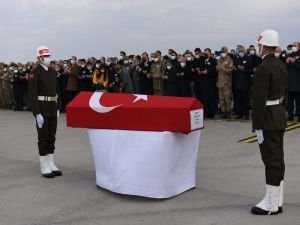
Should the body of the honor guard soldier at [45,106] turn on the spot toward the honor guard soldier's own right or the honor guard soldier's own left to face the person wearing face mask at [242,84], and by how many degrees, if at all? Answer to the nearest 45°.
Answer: approximately 90° to the honor guard soldier's own left

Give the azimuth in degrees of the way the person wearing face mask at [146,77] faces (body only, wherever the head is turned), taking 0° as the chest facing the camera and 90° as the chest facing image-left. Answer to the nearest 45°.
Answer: approximately 0°

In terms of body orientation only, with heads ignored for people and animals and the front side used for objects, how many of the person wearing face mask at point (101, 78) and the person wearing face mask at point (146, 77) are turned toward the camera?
2

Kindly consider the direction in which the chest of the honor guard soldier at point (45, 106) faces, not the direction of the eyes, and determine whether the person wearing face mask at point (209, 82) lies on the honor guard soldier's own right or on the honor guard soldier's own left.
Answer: on the honor guard soldier's own left

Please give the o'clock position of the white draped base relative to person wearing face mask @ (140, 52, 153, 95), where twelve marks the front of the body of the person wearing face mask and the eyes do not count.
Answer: The white draped base is roughly at 12 o'clock from the person wearing face mask.

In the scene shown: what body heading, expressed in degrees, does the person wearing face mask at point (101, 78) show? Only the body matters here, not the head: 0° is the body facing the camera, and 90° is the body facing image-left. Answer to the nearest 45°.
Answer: approximately 0°
